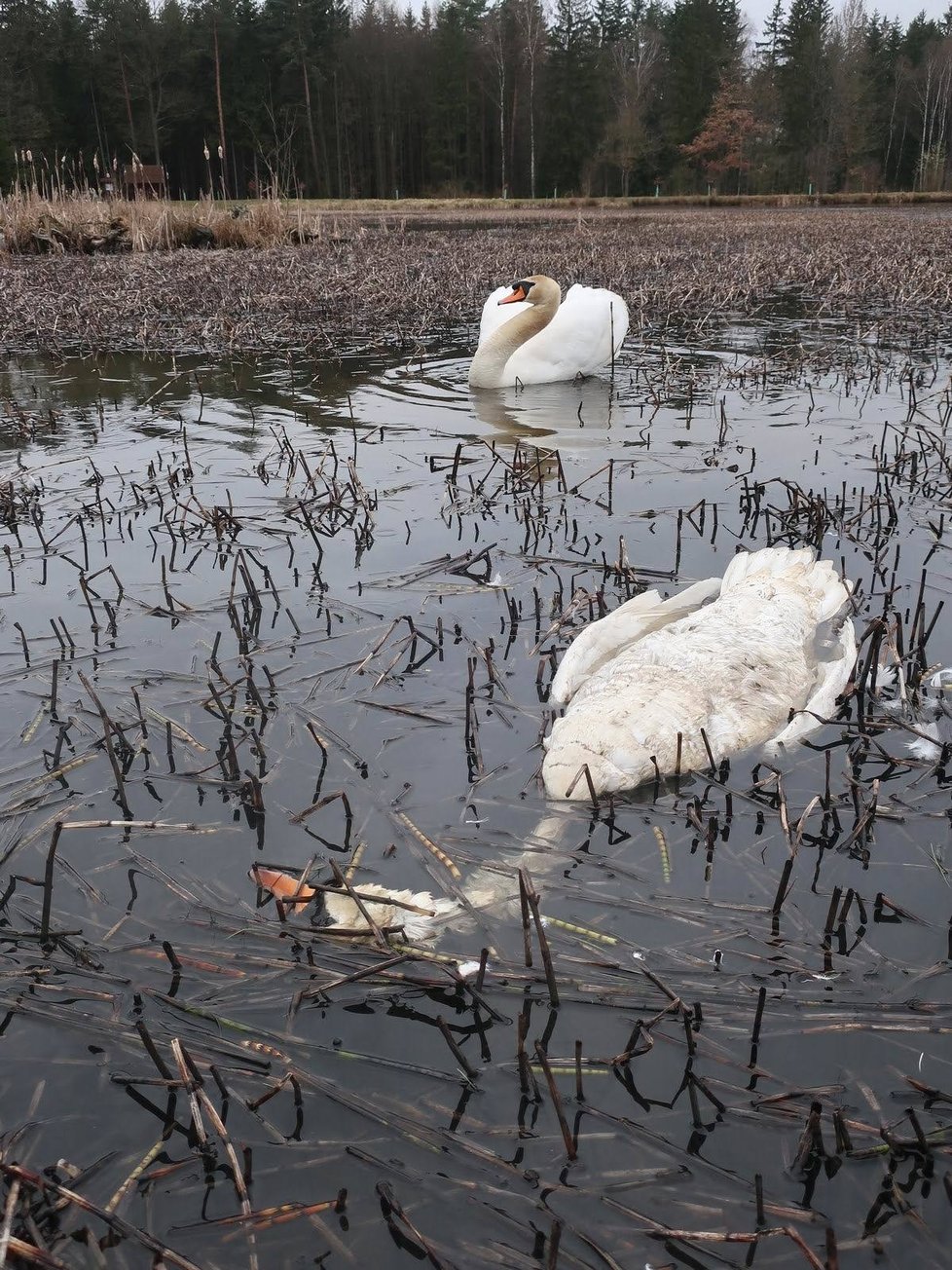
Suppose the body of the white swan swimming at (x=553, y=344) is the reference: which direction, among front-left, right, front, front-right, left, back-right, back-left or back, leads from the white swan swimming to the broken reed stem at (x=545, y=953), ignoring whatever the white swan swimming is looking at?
front-left

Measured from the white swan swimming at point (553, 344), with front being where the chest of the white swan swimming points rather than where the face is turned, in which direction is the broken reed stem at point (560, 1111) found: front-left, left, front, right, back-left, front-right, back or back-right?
front-left

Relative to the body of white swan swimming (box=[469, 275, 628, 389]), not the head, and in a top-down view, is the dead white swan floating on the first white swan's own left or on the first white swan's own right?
on the first white swan's own left

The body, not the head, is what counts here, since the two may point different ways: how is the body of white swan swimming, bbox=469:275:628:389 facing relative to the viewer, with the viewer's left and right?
facing the viewer and to the left of the viewer

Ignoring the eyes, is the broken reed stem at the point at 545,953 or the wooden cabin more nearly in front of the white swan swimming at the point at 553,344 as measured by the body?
the broken reed stem

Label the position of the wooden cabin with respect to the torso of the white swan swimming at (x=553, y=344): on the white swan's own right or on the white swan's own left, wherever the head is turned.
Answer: on the white swan's own right

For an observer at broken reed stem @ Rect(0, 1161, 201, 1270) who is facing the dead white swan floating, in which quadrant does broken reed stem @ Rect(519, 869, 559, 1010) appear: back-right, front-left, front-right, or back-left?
front-right

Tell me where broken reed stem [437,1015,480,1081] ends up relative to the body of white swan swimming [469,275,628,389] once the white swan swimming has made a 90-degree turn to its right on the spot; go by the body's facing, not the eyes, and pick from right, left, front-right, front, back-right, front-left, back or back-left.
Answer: back-left
